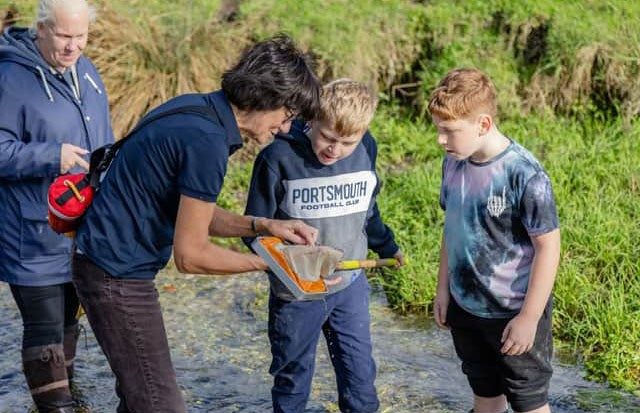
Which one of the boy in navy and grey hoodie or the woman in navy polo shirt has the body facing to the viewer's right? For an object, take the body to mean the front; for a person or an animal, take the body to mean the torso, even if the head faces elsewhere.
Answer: the woman in navy polo shirt

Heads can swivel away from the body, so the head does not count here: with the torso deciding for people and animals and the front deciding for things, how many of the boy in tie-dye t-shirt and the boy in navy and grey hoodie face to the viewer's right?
0

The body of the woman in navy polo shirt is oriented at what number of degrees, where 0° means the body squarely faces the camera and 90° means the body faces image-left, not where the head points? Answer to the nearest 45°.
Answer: approximately 270°

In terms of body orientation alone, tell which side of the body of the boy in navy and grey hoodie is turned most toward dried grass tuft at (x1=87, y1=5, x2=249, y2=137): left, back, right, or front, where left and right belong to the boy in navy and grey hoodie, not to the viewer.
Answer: back

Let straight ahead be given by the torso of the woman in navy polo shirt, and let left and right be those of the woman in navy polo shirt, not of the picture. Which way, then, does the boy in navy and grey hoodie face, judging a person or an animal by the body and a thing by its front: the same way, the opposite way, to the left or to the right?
to the right

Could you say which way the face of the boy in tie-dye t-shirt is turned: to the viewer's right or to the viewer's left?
to the viewer's left

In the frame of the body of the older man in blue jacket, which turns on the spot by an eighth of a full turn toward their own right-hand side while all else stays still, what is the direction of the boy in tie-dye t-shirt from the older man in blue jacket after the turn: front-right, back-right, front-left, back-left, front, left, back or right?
front-left

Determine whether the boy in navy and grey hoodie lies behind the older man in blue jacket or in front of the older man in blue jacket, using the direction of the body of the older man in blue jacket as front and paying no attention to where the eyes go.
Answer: in front

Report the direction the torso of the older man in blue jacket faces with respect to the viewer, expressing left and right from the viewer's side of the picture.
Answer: facing the viewer and to the right of the viewer

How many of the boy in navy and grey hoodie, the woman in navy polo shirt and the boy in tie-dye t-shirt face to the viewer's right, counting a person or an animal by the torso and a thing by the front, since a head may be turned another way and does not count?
1

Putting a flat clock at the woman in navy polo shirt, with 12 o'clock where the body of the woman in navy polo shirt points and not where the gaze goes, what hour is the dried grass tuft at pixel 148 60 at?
The dried grass tuft is roughly at 9 o'clock from the woman in navy polo shirt.

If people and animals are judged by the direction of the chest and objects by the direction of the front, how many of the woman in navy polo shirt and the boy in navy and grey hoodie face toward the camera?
1

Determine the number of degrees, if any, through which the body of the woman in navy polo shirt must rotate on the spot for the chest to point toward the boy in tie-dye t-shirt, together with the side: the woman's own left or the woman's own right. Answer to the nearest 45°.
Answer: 0° — they already face them

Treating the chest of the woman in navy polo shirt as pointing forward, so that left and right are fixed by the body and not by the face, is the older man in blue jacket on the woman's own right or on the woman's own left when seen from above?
on the woman's own left

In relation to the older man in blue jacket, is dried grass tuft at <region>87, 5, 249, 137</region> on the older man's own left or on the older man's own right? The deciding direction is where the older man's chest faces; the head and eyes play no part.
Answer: on the older man's own left
